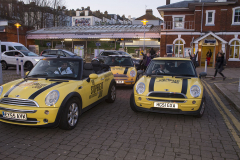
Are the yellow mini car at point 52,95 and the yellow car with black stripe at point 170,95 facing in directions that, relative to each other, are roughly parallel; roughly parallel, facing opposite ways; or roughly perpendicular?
roughly parallel

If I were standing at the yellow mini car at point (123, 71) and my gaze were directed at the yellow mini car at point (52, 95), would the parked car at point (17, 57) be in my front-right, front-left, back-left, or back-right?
back-right

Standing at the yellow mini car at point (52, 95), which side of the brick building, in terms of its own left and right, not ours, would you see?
front

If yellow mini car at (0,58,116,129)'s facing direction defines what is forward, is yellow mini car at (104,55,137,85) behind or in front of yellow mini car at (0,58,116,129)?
behind

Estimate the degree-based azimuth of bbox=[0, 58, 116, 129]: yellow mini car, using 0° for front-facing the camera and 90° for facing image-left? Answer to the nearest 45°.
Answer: approximately 45°

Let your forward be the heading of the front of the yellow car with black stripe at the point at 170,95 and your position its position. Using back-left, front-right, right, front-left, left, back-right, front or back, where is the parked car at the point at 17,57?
back-right

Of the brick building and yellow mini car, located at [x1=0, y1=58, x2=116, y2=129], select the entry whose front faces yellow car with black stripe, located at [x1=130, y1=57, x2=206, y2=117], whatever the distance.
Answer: the brick building

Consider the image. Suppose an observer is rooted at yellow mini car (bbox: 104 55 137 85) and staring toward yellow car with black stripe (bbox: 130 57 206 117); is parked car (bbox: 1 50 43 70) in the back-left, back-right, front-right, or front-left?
back-right

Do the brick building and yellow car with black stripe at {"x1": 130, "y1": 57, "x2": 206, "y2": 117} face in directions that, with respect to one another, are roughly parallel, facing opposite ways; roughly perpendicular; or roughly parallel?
roughly parallel

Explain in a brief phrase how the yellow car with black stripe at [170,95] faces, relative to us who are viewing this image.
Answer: facing the viewer

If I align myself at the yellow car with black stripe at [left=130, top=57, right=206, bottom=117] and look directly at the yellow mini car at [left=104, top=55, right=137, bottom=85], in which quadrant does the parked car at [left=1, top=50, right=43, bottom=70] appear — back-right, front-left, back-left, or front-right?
front-left

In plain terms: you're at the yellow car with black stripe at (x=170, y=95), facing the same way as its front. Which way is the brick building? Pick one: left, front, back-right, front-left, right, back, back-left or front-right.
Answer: back

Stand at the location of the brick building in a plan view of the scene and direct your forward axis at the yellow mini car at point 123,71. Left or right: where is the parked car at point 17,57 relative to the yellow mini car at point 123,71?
right

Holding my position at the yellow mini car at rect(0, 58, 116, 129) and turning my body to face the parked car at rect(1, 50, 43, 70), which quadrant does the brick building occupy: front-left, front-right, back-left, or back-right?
front-right

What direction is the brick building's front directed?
toward the camera

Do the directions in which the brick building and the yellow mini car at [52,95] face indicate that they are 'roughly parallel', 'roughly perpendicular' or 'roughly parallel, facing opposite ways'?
roughly parallel

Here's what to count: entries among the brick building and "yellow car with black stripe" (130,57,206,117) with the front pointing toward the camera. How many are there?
2
